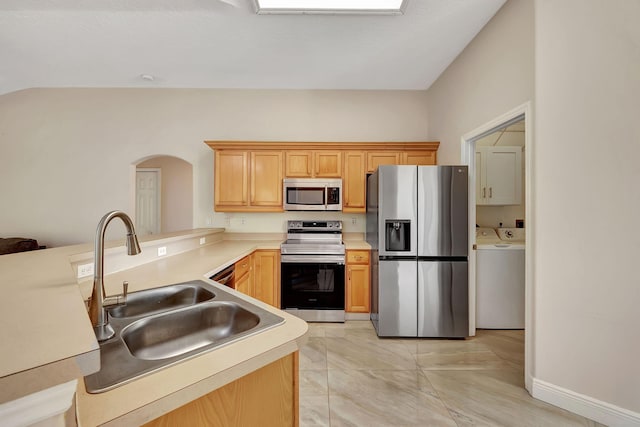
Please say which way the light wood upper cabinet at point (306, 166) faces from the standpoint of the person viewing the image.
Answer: facing the viewer

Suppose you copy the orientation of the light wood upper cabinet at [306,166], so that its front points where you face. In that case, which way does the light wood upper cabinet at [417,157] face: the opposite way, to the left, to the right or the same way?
the same way

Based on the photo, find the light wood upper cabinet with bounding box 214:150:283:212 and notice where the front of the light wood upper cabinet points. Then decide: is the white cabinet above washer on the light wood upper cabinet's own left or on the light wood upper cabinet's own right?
on the light wood upper cabinet's own left

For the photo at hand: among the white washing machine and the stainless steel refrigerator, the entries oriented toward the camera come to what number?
2

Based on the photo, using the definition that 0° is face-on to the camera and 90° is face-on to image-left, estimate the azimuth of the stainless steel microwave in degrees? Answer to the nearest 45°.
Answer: approximately 0°

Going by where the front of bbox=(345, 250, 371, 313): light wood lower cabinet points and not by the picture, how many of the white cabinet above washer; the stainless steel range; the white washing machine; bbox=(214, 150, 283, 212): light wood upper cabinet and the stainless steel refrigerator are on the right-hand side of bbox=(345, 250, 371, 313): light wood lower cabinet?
2

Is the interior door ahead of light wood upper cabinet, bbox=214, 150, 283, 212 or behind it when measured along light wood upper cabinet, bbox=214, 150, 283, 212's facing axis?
behind

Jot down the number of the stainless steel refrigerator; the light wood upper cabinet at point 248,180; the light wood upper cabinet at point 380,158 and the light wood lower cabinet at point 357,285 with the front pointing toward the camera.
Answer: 4

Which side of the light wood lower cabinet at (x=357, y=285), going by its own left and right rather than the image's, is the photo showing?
front

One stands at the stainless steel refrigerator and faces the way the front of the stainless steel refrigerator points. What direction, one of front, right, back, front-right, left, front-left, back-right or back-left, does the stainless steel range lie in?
right

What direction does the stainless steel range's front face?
toward the camera

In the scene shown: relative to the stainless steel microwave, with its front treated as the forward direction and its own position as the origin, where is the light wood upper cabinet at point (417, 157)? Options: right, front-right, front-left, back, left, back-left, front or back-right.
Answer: left

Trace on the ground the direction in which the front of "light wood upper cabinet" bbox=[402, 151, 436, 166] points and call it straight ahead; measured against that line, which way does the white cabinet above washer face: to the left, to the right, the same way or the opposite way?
the same way

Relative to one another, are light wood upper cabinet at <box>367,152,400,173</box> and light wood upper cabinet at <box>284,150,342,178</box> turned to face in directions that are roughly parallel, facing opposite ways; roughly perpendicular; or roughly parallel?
roughly parallel

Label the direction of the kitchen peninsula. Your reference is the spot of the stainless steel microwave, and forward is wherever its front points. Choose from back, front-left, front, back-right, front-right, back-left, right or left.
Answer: front
